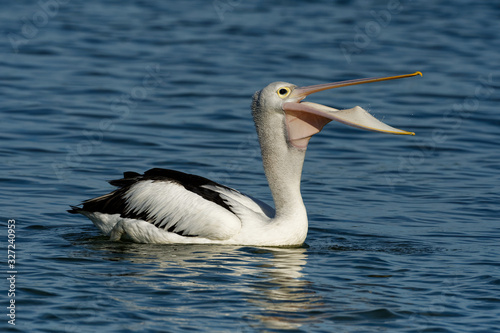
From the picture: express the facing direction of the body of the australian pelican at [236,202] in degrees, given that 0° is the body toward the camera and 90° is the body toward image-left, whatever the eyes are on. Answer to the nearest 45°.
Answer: approximately 270°
